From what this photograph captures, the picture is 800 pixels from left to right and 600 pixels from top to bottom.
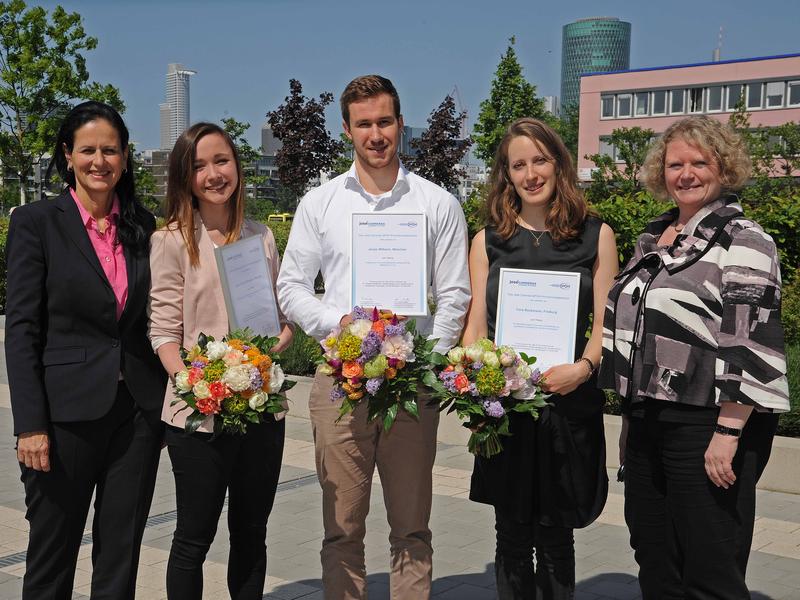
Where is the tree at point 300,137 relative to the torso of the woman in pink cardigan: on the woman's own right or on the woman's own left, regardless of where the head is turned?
on the woman's own left

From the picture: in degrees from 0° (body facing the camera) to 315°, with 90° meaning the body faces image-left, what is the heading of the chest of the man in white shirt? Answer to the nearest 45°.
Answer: approximately 0°

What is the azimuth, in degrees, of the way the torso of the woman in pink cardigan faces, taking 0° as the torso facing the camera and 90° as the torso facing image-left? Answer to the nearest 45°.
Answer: approximately 315°

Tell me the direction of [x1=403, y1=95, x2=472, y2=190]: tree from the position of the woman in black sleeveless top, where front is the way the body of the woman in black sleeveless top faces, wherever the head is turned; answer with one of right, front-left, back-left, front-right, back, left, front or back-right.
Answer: back

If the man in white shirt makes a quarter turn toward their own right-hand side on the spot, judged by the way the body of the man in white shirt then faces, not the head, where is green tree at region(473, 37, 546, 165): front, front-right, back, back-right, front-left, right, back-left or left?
right

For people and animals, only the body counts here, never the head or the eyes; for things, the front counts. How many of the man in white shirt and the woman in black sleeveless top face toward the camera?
2

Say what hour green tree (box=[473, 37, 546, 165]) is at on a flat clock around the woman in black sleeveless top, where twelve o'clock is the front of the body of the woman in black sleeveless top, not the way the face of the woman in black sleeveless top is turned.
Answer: The green tree is roughly at 6 o'clock from the woman in black sleeveless top.

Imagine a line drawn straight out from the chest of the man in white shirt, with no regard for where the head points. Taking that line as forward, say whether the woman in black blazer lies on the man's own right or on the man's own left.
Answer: on the man's own right

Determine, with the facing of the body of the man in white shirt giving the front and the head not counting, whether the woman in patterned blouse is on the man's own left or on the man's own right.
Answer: on the man's own left

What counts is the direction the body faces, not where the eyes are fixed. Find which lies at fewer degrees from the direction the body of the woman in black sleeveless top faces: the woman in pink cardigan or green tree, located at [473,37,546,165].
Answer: the woman in pink cardigan

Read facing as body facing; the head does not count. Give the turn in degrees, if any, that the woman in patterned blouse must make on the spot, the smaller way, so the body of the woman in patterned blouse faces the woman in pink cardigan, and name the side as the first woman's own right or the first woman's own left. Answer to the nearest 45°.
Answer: approximately 45° to the first woman's own right

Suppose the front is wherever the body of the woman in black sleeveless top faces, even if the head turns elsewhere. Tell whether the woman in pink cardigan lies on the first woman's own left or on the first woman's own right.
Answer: on the first woman's own right
